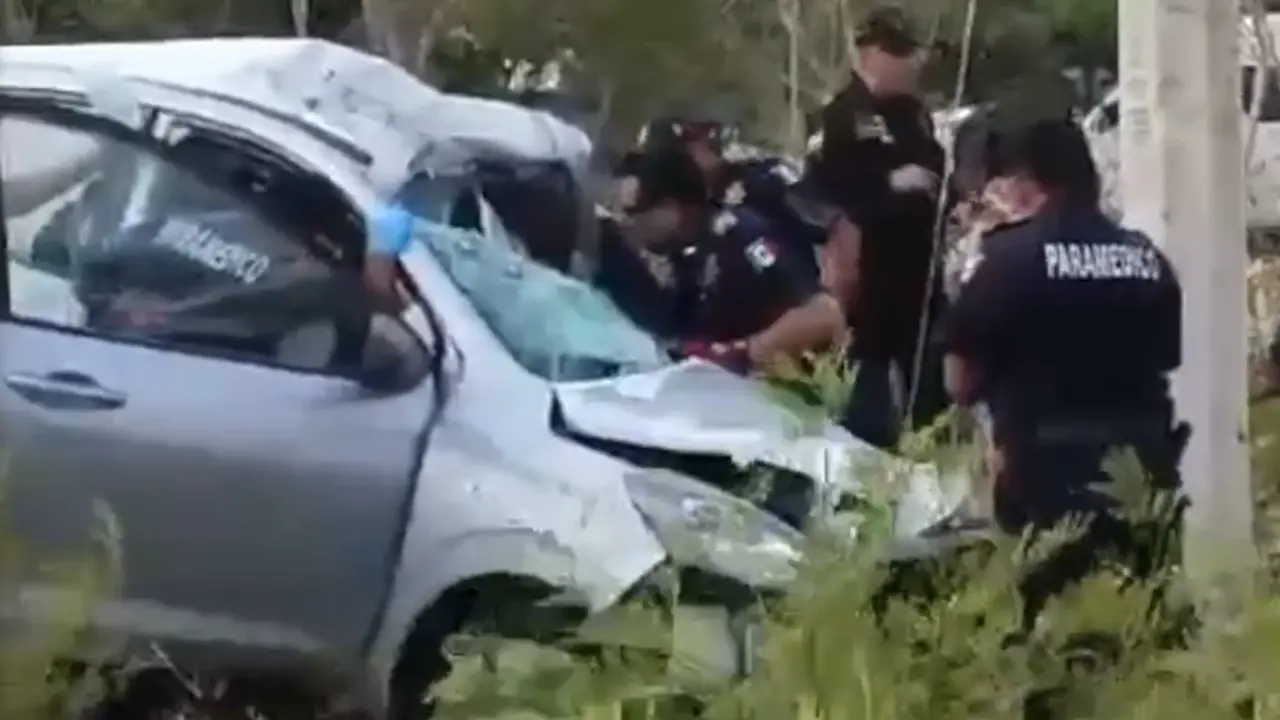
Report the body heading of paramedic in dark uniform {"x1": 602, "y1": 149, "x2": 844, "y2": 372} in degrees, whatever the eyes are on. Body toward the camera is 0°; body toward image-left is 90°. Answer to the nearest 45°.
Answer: approximately 45°

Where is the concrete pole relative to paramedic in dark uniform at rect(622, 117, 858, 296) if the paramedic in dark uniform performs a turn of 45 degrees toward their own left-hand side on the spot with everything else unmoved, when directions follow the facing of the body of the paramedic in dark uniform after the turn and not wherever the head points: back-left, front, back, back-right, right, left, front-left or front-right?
left

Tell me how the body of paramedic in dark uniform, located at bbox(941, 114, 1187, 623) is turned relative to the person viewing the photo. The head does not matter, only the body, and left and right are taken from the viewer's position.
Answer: facing away from the viewer and to the left of the viewer

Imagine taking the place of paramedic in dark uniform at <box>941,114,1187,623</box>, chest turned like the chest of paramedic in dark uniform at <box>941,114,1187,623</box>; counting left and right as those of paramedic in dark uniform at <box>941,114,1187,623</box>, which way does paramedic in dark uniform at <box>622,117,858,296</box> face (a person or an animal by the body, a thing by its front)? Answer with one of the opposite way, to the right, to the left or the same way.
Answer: to the left

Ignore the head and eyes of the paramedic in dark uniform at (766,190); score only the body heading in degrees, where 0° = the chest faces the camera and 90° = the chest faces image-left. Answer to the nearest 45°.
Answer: approximately 45°

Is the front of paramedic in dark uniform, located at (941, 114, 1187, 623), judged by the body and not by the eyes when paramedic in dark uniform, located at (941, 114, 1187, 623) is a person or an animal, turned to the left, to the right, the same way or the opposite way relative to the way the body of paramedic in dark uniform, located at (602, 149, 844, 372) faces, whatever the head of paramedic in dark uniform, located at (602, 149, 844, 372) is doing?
to the right
